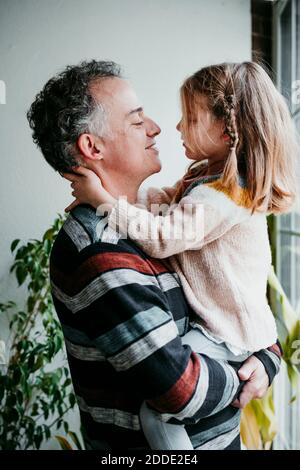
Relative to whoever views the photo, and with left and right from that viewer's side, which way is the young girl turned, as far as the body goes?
facing to the left of the viewer

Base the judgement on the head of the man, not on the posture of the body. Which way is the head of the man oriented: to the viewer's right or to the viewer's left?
to the viewer's right

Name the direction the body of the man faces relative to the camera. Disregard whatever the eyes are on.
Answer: to the viewer's right

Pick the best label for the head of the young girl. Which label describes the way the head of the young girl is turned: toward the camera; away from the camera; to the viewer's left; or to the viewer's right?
to the viewer's left
